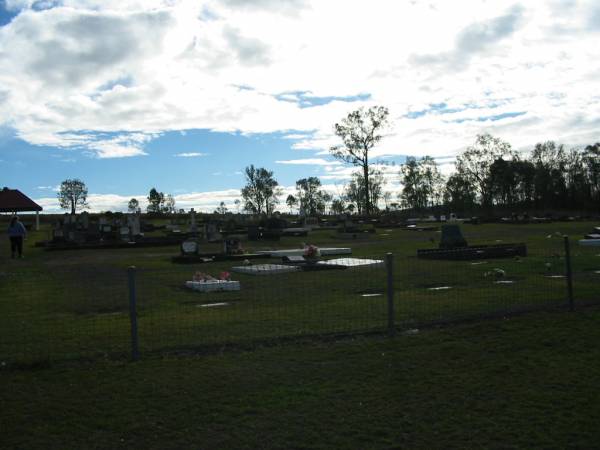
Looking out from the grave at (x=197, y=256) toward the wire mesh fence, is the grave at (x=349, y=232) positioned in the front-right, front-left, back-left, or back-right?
back-left

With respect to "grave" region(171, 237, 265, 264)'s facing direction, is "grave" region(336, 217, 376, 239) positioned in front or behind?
behind

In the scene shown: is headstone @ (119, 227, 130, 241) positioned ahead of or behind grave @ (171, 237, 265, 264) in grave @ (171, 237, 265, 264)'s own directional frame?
behind

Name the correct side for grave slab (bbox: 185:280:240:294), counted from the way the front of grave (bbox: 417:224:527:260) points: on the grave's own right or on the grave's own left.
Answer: on the grave's own right

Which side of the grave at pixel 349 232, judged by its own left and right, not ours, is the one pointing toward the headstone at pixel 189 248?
right
